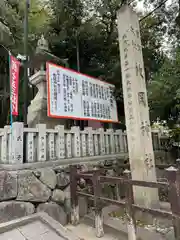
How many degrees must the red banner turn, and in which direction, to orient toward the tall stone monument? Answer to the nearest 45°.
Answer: approximately 45° to its left

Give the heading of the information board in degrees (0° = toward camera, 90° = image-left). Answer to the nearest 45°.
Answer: approximately 315°

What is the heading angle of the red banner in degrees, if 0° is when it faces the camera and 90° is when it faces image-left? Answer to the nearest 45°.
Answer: approximately 315°

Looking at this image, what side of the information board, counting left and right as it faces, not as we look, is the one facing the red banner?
right

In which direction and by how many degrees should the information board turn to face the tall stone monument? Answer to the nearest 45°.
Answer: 0° — it already faces it
